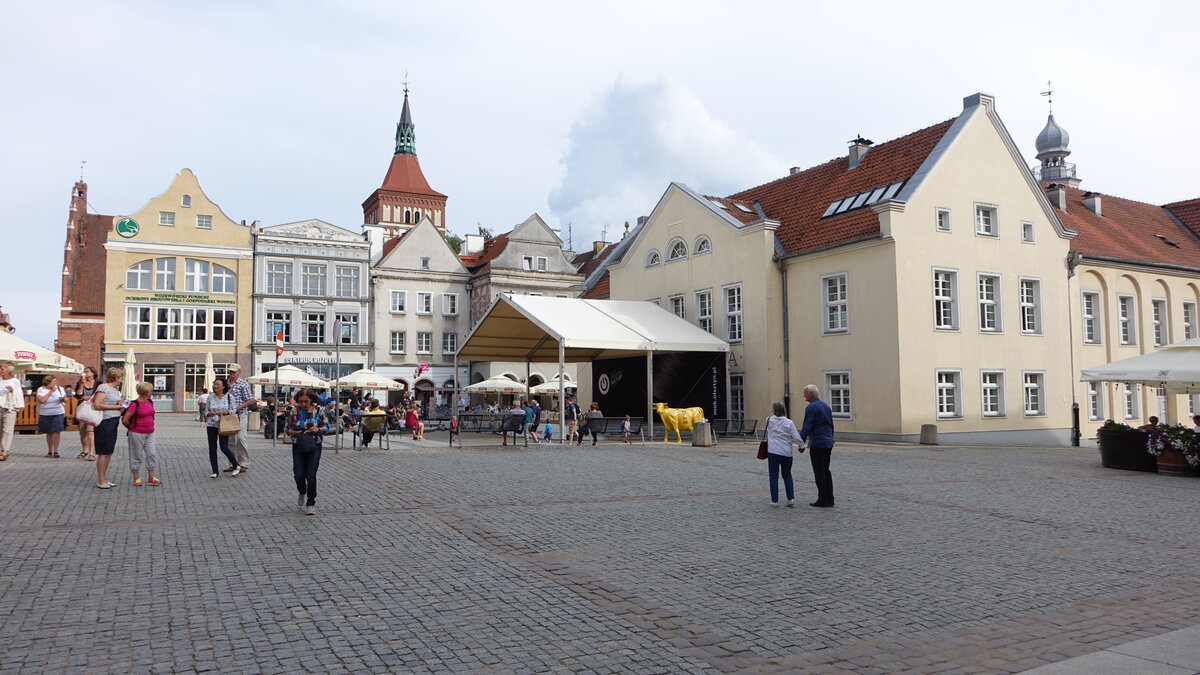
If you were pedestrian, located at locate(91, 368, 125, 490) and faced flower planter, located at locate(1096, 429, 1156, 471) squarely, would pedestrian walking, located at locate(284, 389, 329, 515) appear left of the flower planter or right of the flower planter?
right

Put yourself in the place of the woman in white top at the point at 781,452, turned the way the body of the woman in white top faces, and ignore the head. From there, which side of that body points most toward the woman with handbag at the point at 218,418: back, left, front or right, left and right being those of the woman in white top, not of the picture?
left

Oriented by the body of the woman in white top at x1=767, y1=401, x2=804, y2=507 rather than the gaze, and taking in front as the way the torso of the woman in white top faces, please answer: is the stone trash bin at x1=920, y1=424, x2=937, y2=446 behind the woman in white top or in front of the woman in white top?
in front

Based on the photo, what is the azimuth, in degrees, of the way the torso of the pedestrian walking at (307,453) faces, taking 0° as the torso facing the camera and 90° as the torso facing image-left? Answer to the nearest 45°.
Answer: approximately 0°

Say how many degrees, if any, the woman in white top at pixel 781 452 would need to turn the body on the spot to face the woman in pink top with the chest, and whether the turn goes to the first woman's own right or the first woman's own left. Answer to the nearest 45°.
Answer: approximately 90° to the first woman's own left

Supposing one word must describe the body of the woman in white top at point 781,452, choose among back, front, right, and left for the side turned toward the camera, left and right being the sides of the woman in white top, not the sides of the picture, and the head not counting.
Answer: back

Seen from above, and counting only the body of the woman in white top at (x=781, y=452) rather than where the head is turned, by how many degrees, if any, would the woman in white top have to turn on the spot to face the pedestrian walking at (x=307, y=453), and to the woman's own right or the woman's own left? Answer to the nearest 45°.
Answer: approximately 135° to the woman's own left

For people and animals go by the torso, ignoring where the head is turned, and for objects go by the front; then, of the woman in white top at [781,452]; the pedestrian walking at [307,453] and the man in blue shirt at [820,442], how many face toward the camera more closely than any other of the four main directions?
1
